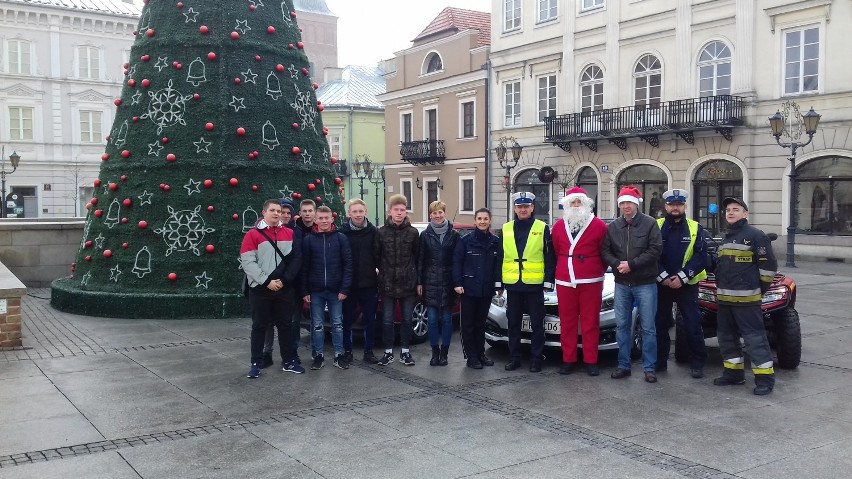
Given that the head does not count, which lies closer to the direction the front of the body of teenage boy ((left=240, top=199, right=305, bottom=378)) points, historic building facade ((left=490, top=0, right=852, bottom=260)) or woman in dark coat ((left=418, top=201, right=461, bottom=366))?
the woman in dark coat

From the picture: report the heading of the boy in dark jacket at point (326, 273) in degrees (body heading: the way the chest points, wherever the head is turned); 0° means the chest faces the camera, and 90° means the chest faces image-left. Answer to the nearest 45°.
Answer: approximately 0°

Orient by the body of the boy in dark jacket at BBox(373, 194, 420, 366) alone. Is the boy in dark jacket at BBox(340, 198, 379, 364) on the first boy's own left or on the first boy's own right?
on the first boy's own right

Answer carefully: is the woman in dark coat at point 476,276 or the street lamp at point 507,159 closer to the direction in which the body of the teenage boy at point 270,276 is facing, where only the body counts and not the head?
the woman in dark coat

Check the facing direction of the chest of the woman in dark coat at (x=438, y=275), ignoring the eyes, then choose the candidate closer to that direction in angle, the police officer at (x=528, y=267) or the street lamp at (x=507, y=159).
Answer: the police officer

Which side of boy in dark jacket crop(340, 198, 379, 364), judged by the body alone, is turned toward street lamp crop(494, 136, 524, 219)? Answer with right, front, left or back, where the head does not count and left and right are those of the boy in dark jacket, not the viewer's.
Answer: back
